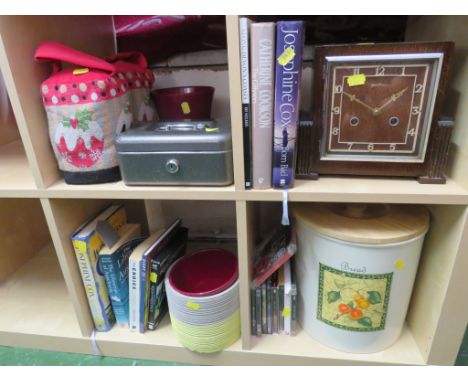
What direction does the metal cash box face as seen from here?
toward the camera

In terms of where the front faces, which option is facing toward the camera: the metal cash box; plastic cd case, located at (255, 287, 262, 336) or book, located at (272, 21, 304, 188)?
the metal cash box

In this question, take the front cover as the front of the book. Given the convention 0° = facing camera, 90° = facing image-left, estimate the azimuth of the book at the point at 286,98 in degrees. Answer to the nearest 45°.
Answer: approximately 270°

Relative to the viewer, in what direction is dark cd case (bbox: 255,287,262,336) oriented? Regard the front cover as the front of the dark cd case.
to the viewer's right

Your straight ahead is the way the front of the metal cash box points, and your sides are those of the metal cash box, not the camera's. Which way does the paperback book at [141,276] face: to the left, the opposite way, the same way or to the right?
to the left

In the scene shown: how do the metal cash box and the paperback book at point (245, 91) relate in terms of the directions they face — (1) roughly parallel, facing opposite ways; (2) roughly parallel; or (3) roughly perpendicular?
roughly perpendicular

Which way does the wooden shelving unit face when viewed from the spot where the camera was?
facing the viewer

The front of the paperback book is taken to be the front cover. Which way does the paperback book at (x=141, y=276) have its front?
to the viewer's right

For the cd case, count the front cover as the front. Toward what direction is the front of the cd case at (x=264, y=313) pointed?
to the viewer's right

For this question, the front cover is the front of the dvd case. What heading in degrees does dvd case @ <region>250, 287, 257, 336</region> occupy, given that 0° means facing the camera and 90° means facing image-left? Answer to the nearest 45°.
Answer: approximately 270°

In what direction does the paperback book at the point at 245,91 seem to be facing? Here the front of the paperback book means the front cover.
to the viewer's right

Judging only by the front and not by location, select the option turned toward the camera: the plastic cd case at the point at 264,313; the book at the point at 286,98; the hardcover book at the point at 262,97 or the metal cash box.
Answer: the metal cash box
